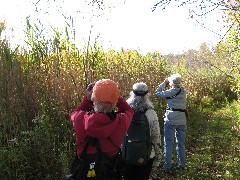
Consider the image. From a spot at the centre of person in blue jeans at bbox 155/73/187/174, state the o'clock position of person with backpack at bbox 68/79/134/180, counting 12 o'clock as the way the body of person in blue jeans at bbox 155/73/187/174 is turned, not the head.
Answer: person with backpack at bbox 68/79/134/180 is roughly at 8 o'clock from person in blue jeans at bbox 155/73/187/174.

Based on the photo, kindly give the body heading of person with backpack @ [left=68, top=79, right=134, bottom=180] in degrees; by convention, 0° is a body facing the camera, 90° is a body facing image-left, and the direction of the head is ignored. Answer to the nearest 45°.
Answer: approximately 180°

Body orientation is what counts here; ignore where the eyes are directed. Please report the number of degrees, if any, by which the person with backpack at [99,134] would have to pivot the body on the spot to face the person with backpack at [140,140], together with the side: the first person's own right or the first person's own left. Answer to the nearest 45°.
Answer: approximately 45° to the first person's own right

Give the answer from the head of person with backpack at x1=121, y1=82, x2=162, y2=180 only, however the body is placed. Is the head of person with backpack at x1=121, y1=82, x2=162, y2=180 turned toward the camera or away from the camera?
away from the camera

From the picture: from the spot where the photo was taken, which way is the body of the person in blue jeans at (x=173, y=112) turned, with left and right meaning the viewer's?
facing away from the viewer and to the left of the viewer

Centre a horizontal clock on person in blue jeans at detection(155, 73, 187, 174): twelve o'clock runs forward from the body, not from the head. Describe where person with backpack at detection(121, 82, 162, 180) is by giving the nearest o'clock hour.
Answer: person with backpack at detection(121, 82, 162, 180) is roughly at 8 o'clock from person in blue jeans at detection(155, 73, 187, 174).

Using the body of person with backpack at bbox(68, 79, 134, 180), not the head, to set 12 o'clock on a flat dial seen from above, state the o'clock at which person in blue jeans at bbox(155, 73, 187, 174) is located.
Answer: person in blue jeans at bbox(155, 73, 187, 174) is roughly at 1 o'clock from person with backpack at bbox(68, 79, 134, 180).
